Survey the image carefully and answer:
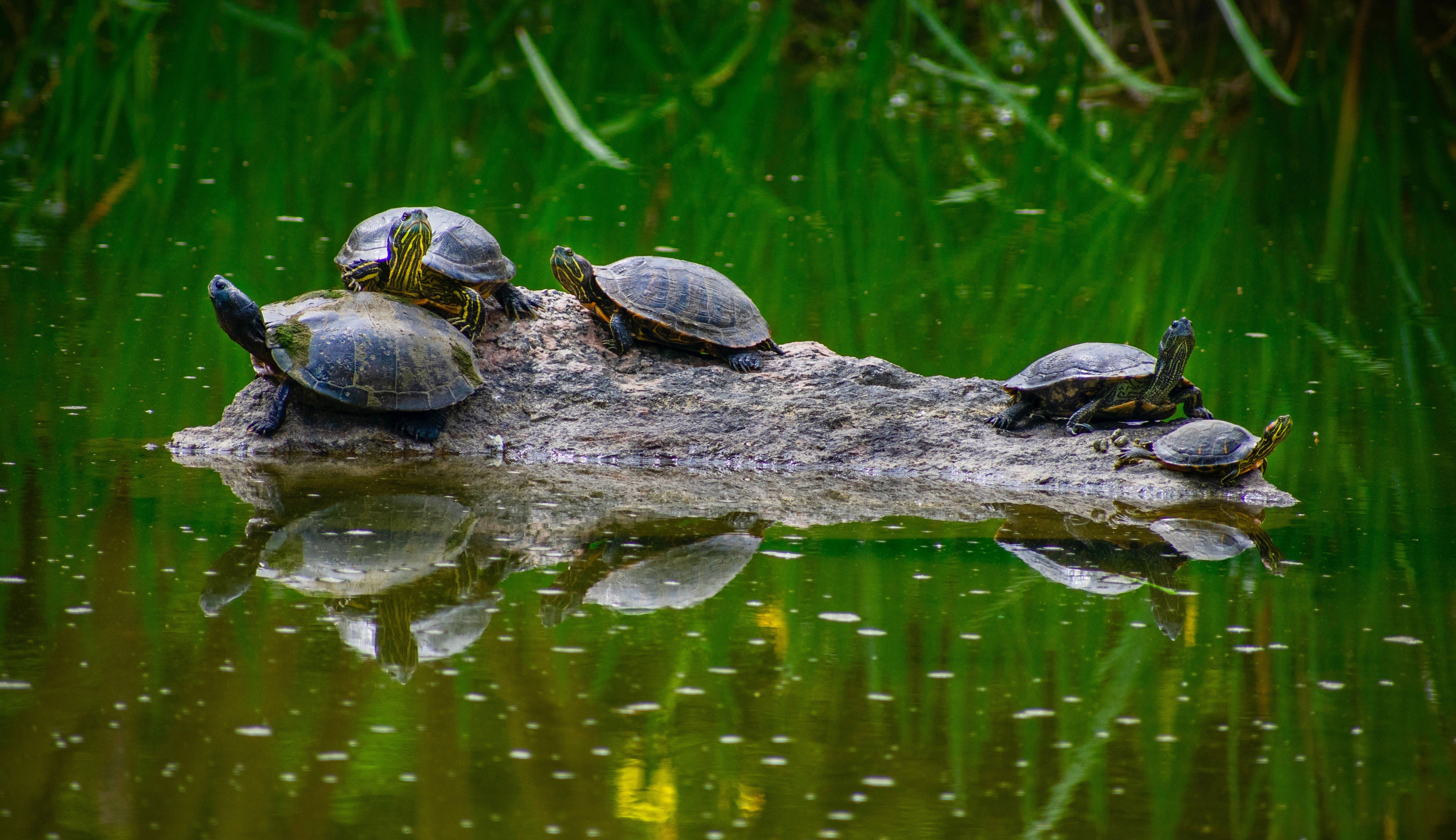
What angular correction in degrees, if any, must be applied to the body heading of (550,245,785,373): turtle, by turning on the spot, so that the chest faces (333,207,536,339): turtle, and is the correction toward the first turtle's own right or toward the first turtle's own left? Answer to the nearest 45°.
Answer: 0° — it already faces it

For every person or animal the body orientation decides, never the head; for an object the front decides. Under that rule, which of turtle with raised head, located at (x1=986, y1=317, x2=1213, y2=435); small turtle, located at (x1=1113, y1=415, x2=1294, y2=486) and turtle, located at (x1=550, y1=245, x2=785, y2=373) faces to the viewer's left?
the turtle

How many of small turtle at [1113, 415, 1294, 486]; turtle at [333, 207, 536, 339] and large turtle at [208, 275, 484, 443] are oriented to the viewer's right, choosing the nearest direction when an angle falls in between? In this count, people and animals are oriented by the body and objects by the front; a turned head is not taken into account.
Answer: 1

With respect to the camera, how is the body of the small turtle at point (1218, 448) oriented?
to the viewer's right

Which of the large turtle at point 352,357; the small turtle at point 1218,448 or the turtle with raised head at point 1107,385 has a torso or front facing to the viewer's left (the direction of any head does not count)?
the large turtle

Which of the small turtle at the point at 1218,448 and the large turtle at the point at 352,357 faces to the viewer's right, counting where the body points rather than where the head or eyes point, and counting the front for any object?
the small turtle

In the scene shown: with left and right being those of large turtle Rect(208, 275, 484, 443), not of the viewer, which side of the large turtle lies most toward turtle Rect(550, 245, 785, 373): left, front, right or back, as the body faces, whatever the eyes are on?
back

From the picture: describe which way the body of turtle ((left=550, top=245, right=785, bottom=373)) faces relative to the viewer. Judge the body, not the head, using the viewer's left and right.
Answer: facing to the left of the viewer

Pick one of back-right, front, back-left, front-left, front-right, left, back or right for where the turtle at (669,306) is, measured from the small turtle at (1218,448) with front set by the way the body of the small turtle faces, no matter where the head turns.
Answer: back

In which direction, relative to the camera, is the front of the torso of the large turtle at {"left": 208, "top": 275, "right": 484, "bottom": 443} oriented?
to the viewer's left

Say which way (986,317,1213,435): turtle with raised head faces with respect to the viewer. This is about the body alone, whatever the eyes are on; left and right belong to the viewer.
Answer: facing the viewer and to the right of the viewer

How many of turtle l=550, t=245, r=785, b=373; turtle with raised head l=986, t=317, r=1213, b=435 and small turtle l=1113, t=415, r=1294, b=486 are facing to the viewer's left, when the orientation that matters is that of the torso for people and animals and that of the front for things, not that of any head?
1

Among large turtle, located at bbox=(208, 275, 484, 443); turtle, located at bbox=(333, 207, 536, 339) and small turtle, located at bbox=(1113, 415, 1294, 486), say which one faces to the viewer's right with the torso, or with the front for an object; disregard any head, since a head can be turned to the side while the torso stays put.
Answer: the small turtle

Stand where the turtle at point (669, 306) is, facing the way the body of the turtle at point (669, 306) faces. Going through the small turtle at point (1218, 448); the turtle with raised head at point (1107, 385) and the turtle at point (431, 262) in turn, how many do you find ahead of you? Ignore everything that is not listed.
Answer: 1
